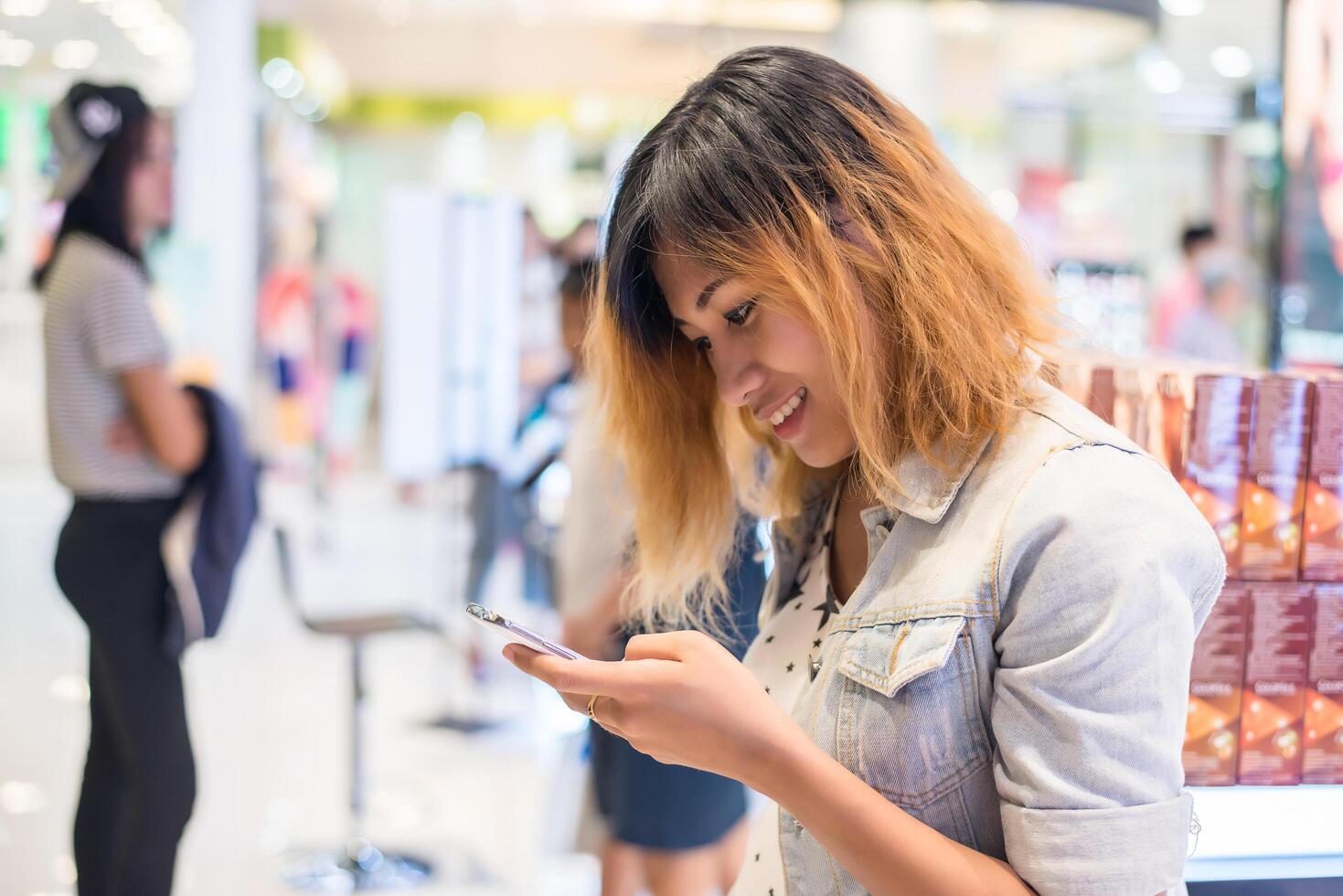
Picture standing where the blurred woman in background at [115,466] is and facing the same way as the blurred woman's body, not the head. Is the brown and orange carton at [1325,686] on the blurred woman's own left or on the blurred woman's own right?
on the blurred woman's own right

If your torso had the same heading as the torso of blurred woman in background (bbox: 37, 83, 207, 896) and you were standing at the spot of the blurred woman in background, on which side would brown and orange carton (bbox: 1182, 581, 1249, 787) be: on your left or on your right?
on your right

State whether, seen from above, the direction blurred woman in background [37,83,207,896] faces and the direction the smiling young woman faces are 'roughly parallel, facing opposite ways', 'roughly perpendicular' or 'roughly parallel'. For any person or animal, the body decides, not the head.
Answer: roughly parallel, facing opposite ways

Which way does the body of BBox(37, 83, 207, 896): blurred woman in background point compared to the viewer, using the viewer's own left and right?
facing to the right of the viewer

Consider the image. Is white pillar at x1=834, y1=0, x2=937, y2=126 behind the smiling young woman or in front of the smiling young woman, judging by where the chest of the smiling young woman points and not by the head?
behind

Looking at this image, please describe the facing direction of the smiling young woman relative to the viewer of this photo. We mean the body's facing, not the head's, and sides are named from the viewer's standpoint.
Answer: facing the viewer and to the left of the viewer

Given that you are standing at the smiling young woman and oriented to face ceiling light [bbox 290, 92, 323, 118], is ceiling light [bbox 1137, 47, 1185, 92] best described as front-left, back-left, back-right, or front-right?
front-right

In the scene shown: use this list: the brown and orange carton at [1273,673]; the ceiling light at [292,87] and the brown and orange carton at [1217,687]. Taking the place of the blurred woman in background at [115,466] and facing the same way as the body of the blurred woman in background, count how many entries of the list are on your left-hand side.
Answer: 1

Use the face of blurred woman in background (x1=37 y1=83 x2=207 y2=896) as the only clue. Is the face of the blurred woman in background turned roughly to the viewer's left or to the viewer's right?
to the viewer's right

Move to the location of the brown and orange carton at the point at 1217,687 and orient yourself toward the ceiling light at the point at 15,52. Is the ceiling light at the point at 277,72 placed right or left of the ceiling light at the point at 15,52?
right
